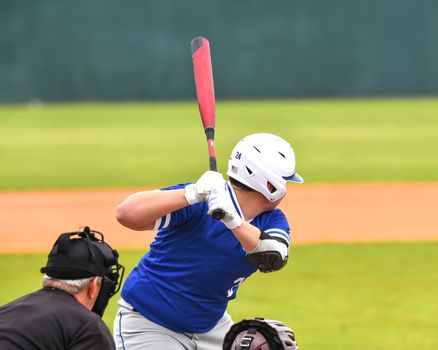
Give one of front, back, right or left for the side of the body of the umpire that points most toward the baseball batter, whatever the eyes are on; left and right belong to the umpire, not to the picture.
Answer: front

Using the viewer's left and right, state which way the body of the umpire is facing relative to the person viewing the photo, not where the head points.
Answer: facing away from the viewer and to the right of the viewer

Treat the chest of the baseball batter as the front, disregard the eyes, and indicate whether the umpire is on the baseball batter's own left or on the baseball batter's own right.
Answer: on the baseball batter's own right
